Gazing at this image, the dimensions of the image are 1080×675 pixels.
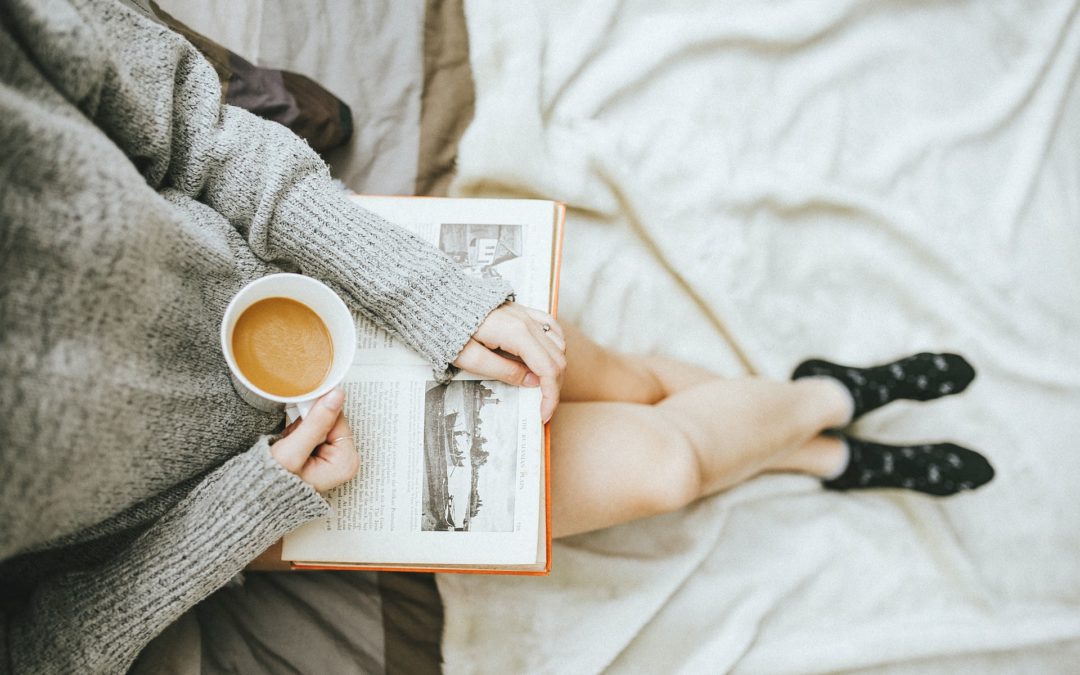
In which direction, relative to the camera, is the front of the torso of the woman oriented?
to the viewer's right
